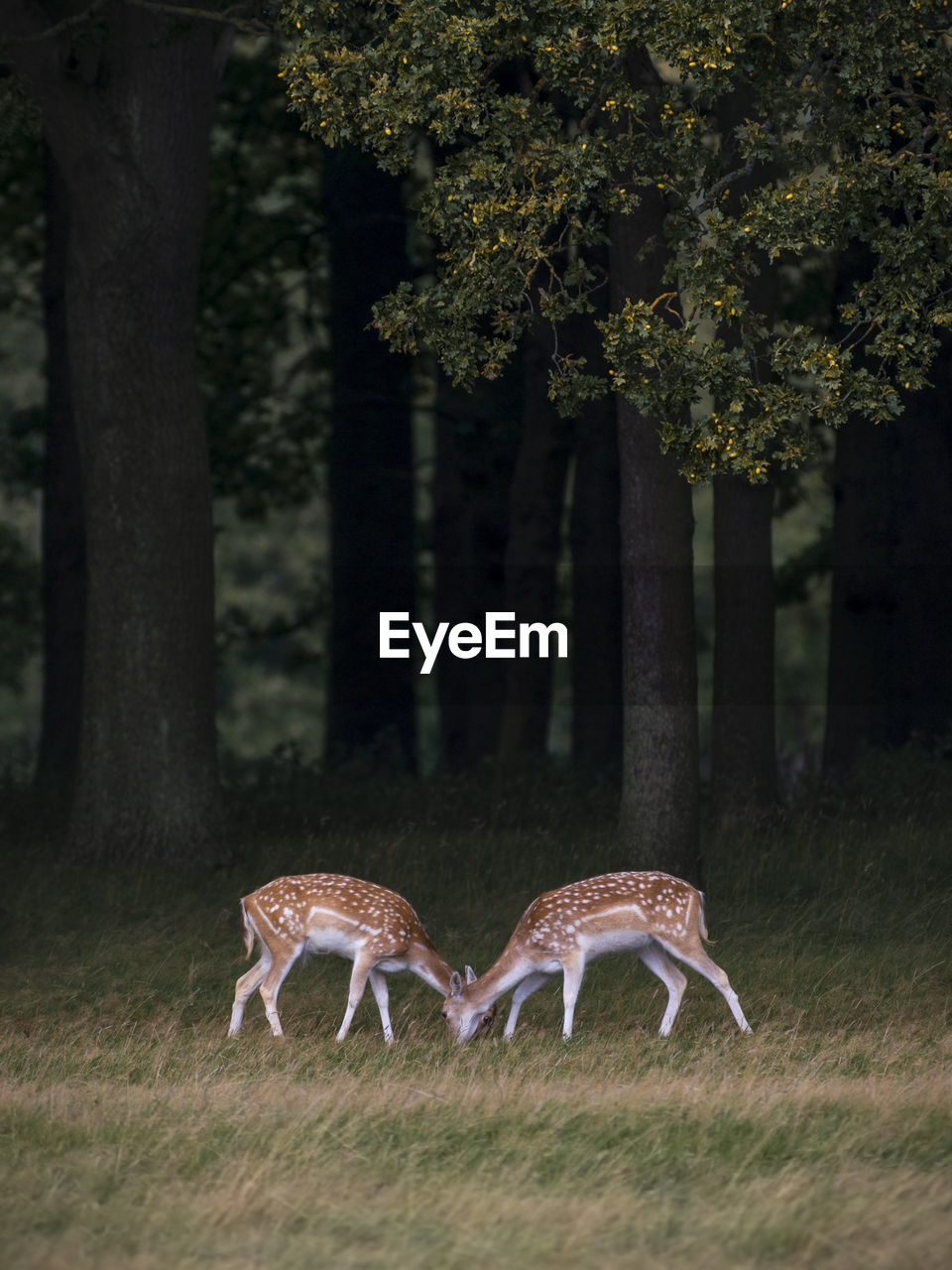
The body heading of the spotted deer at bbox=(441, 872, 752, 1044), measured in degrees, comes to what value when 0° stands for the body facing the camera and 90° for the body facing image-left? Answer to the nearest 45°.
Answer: approximately 90°

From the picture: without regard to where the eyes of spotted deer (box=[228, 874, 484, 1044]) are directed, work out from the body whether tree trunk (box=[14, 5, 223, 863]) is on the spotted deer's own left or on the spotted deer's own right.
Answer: on the spotted deer's own left

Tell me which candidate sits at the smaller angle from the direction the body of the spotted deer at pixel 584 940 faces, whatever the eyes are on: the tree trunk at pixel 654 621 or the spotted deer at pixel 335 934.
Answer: the spotted deer

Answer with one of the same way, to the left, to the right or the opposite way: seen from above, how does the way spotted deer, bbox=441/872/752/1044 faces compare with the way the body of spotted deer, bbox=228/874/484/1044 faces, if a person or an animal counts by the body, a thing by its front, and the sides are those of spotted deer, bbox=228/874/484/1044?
the opposite way

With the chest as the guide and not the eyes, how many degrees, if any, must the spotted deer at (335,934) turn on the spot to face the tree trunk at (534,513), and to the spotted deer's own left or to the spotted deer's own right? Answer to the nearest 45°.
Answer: approximately 90° to the spotted deer's own left

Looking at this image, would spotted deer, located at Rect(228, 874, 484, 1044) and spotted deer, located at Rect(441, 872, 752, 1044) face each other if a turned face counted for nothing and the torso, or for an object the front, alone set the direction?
yes

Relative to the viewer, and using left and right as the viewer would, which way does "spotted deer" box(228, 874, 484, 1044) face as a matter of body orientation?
facing to the right of the viewer

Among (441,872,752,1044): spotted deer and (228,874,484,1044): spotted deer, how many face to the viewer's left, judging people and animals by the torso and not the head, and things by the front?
1
